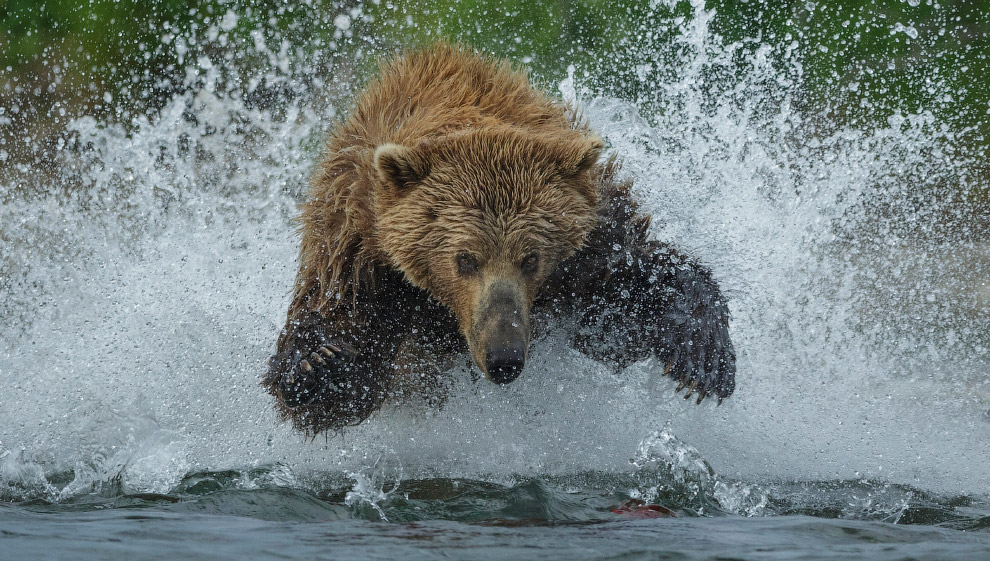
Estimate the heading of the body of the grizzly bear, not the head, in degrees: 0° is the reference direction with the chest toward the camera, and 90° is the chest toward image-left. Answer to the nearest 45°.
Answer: approximately 0°
